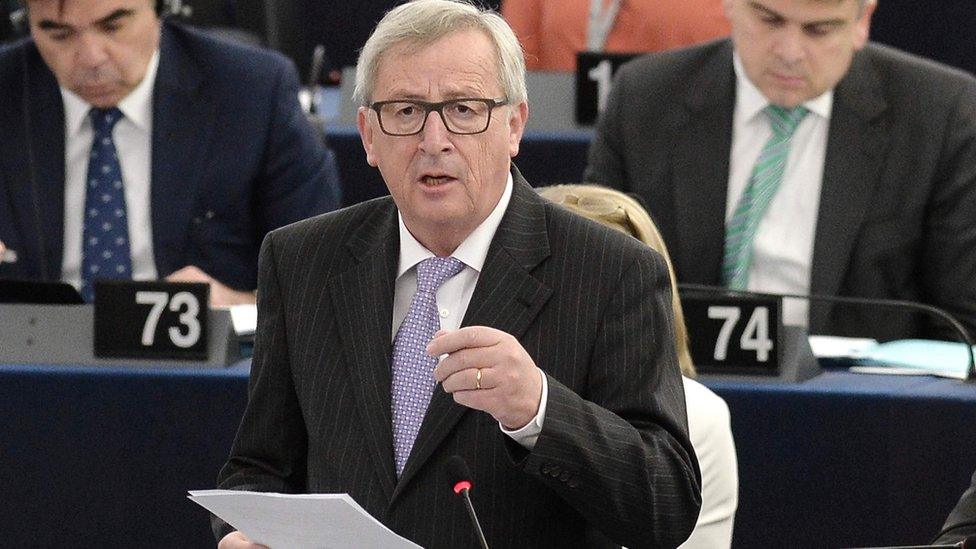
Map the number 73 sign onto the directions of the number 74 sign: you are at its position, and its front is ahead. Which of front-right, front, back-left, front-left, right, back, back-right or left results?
right

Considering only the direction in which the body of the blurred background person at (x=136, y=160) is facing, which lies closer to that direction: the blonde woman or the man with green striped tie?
the blonde woman

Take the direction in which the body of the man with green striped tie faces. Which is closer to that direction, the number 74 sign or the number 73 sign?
the number 74 sign

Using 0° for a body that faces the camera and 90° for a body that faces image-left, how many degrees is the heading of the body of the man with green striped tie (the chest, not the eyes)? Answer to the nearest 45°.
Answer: approximately 0°

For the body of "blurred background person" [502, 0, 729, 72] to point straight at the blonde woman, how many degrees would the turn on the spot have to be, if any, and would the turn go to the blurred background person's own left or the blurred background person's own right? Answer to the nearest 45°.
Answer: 0° — they already face them

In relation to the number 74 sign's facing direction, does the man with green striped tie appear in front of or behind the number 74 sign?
behind

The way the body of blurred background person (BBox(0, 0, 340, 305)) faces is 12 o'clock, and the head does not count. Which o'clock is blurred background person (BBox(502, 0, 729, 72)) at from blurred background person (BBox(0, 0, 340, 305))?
blurred background person (BBox(502, 0, 729, 72)) is roughly at 8 o'clock from blurred background person (BBox(0, 0, 340, 305)).

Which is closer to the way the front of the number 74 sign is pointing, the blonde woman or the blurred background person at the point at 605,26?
the blonde woman
